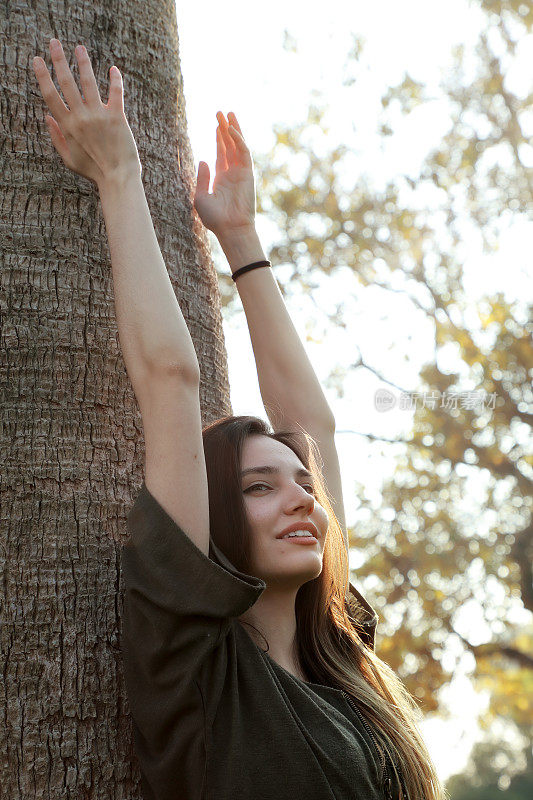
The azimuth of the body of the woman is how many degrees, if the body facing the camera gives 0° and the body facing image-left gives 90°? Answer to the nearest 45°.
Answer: approximately 315°

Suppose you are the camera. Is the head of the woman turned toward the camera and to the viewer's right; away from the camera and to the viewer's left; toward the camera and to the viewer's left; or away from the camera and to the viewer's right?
toward the camera and to the viewer's right
